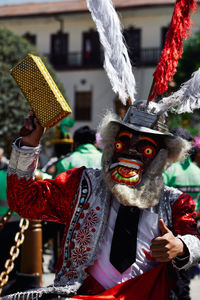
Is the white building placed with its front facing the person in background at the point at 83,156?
yes

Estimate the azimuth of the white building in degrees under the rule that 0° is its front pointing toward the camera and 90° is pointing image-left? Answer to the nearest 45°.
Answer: approximately 0°

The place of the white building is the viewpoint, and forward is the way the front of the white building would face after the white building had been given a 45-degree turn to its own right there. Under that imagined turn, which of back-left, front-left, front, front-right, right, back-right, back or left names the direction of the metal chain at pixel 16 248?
front-left
